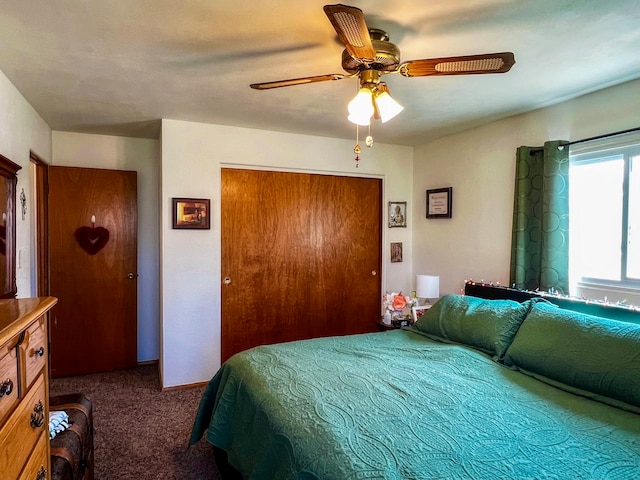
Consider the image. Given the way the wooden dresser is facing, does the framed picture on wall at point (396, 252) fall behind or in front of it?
in front

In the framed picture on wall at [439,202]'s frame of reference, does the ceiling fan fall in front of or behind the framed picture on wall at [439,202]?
in front

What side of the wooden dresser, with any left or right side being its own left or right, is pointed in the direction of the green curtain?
front

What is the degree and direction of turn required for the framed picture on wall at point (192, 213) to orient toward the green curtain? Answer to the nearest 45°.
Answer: approximately 45° to its left

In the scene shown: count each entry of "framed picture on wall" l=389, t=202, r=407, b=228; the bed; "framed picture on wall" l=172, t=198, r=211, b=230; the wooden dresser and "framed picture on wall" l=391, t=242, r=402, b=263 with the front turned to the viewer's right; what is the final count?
1

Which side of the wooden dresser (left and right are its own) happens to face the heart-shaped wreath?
left

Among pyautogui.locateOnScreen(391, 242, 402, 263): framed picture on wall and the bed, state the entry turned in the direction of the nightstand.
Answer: the framed picture on wall

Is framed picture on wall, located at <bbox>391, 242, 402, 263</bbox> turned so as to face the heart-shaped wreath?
no

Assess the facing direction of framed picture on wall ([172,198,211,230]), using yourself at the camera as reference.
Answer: facing the viewer

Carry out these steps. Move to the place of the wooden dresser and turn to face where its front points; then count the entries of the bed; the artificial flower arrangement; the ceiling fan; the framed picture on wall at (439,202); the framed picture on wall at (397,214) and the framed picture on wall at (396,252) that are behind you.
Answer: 0

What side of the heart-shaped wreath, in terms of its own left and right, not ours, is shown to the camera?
front

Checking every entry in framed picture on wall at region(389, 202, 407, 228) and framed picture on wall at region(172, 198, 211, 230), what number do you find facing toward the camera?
2

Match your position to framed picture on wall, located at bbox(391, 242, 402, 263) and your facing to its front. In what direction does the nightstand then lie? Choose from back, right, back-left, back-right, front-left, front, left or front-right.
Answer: front

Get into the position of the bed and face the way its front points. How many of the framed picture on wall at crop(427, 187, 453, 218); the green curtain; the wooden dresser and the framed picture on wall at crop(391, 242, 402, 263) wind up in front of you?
1

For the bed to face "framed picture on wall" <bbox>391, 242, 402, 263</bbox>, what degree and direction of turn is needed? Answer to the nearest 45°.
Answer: approximately 135° to its right

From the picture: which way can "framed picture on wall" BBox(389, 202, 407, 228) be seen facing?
toward the camera

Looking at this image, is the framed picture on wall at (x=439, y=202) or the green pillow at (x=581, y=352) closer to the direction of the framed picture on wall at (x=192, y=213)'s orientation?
the green pillow
